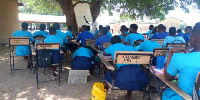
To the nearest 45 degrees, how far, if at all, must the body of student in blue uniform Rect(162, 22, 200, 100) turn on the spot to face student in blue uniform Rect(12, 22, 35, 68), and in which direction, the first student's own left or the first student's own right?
0° — they already face them

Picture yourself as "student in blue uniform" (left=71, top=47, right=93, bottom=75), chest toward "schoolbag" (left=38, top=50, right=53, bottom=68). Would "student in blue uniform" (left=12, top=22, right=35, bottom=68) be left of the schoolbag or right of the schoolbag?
right

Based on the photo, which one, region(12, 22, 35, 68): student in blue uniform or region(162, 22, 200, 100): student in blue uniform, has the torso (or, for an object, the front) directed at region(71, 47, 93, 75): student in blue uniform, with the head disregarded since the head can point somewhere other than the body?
region(162, 22, 200, 100): student in blue uniform

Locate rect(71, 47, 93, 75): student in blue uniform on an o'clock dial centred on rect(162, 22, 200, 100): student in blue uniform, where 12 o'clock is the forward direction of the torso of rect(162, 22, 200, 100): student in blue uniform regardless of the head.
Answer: rect(71, 47, 93, 75): student in blue uniform is roughly at 12 o'clock from rect(162, 22, 200, 100): student in blue uniform.

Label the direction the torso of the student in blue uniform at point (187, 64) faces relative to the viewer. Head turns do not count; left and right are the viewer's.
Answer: facing away from the viewer and to the left of the viewer
